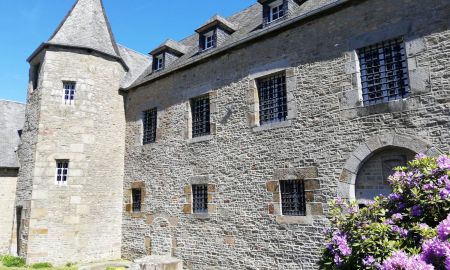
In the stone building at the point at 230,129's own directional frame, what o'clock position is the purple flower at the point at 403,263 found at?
The purple flower is roughly at 10 o'clock from the stone building.

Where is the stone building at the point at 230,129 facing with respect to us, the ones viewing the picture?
facing the viewer and to the left of the viewer

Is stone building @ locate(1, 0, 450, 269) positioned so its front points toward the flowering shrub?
no

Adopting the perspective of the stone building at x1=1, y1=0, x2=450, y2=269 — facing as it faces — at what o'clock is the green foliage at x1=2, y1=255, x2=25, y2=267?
The green foliage is roughly at 2 o'clock from the stone building.

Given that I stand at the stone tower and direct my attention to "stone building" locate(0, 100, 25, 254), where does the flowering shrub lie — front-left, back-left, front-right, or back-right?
back-left

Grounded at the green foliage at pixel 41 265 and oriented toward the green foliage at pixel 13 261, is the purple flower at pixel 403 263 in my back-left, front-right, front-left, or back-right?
back-left

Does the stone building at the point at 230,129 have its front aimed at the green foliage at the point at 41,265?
no

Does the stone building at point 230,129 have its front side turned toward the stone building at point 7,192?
no
